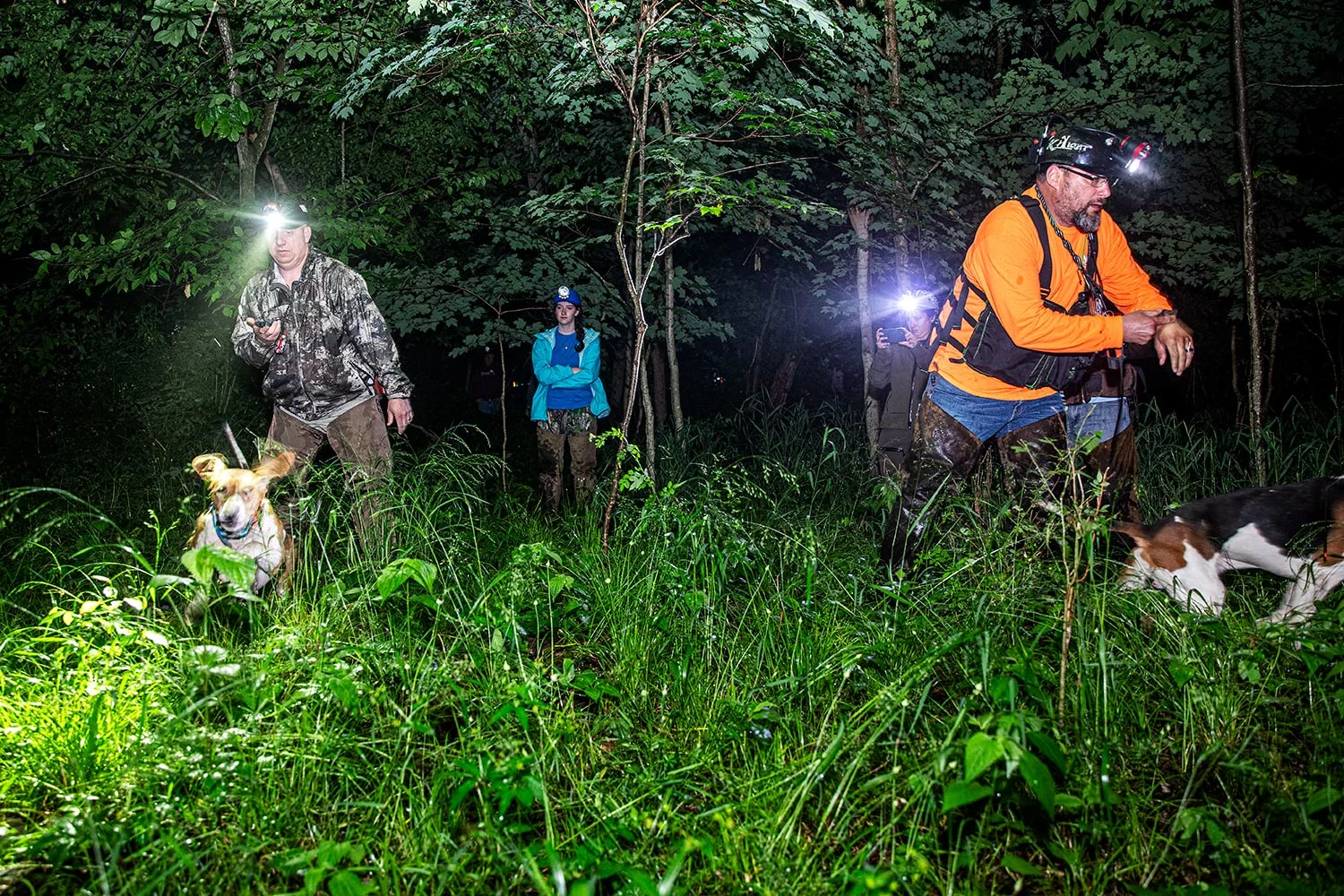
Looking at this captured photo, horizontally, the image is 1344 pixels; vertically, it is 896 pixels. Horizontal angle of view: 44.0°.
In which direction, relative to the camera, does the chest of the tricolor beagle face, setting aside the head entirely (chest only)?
to the viewer's left

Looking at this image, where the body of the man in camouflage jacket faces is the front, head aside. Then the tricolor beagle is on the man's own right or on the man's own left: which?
on the man's own left

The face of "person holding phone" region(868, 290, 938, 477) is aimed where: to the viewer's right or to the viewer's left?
to the viewer's left

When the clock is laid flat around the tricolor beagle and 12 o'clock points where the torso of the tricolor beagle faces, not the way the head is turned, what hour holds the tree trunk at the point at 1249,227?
The tree trunk is roughly at 3 o'clock from the tricolor beagle.

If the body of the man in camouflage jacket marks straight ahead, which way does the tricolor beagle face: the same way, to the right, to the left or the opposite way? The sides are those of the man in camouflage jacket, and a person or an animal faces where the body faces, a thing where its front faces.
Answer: to the right

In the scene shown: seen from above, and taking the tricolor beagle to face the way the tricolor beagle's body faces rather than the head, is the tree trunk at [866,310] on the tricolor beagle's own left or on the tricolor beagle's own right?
on the tricolor beagle's own right

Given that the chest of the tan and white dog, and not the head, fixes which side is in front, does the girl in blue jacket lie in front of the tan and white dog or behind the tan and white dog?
behind
